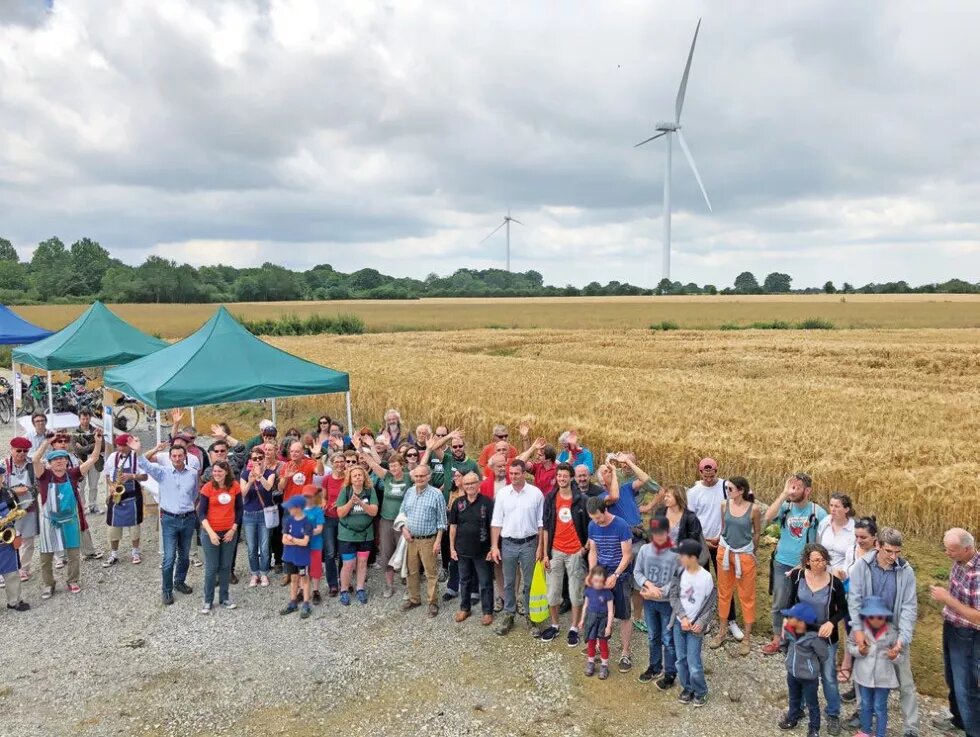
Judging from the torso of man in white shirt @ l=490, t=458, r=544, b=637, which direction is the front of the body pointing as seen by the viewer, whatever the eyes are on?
toward the camera

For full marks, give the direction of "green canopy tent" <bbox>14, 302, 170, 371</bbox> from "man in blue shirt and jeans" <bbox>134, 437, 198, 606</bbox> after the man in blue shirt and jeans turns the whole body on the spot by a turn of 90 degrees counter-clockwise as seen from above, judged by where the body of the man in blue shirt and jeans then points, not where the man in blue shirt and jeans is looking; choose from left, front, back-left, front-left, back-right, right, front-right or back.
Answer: left

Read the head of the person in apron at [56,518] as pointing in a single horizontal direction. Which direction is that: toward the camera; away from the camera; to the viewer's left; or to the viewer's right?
toward the camera

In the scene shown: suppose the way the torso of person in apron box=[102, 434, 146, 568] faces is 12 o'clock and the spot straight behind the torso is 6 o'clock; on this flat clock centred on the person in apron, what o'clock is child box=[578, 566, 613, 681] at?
The child is roughly at 11 o'clock from the person in apron.

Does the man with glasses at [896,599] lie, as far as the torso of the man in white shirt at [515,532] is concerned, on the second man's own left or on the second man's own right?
on the second man's own left

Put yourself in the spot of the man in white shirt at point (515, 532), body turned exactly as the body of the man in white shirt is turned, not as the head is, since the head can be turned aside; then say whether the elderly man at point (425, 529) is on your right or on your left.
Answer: on your right

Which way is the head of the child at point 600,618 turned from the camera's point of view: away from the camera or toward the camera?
toward the camera

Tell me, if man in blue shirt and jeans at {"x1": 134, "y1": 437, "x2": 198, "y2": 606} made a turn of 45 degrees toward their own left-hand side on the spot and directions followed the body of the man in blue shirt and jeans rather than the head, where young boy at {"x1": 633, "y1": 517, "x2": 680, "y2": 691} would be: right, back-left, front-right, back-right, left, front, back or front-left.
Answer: front

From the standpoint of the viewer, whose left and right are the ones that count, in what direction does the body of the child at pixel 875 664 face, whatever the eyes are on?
facing the viewer

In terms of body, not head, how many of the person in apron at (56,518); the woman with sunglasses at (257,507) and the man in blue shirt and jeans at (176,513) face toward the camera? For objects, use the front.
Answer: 3

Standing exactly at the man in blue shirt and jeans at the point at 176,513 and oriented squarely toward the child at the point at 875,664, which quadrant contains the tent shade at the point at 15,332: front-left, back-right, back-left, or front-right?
back-left

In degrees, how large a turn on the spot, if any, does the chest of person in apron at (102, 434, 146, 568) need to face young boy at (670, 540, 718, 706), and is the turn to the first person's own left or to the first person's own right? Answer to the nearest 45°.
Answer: approximately 45° to the first person's own left

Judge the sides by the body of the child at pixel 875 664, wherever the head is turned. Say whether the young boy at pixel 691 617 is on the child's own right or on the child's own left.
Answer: on the child's own right

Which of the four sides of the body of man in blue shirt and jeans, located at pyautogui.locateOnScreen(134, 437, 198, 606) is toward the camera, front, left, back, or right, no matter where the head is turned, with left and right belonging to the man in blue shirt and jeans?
front

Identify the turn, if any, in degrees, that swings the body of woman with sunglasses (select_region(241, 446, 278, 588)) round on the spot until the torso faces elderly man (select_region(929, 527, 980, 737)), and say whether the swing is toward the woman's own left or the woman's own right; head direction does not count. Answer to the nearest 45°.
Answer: approximately 45° to the woman's own left

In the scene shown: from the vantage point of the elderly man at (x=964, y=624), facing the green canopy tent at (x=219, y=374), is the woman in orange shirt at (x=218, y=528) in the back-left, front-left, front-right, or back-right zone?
front-left

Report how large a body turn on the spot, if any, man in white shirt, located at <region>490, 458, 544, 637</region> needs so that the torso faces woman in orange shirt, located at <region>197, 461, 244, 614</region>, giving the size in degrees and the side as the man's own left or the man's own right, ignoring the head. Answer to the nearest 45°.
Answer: approximately 90° to the man's own right
